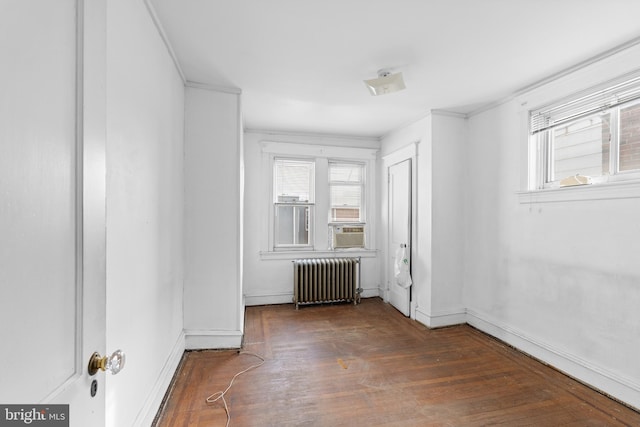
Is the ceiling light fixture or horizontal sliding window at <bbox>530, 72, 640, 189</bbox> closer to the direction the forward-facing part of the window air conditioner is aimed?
the ceiling light fixture

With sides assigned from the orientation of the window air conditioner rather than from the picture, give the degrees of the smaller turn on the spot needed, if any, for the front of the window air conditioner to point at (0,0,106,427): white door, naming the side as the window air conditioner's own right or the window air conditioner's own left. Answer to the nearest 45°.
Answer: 0° — it already faces it

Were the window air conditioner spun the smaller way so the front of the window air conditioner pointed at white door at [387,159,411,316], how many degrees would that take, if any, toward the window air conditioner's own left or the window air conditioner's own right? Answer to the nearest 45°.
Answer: approximately 45° to the window air conditioner's own left

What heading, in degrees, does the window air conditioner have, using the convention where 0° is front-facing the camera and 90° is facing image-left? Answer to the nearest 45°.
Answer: approximately 0°

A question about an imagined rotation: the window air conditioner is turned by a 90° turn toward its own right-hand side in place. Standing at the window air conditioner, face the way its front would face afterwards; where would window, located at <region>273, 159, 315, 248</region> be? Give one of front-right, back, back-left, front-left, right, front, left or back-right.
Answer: front

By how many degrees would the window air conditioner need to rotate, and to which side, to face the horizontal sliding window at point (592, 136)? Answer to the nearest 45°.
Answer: approximately 45° to its left
